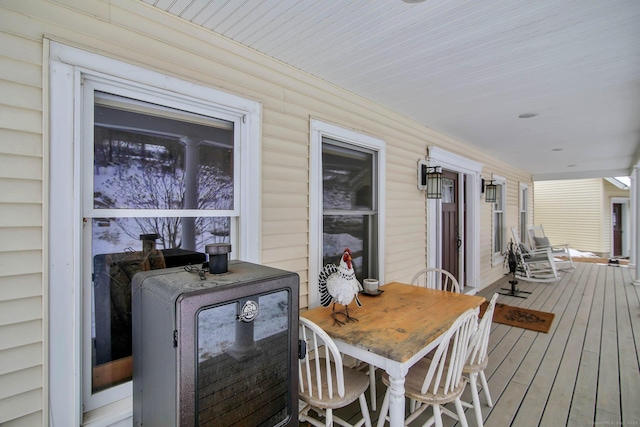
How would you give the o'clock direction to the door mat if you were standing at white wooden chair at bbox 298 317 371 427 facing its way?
The door mat is roughly at 12 o'clock from the white wooden chair.

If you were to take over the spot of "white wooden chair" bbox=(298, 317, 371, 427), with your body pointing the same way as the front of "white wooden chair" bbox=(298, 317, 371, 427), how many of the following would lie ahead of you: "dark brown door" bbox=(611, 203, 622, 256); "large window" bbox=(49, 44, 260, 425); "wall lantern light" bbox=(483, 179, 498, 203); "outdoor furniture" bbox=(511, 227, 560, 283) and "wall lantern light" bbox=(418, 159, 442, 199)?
4

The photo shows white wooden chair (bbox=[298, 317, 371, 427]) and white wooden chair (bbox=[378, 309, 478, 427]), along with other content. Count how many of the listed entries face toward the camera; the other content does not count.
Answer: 0

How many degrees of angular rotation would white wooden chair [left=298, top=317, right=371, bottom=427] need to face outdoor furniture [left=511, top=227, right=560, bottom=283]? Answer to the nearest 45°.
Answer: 0° — it already faces it

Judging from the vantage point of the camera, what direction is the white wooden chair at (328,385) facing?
facing away from the viewer and to the right of the viewer

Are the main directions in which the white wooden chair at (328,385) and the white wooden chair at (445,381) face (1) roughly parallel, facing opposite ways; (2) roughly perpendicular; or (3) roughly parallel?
roughly perpendicular

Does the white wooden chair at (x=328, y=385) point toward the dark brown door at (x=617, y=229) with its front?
yes

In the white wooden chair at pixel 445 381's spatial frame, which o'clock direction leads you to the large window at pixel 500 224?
The large window is roughly at 2 o'clock from the white wooden chair.

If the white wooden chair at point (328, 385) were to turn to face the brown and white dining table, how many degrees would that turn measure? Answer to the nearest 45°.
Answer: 0° — it already faces it

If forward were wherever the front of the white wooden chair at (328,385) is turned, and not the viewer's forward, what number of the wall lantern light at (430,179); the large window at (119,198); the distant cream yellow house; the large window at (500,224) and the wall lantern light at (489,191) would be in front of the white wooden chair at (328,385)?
4

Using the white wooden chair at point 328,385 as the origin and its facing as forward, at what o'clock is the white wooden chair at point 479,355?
the white wooden chair at point 479,355 is roughly at 1 o'clock from the white wooden chair at point 328,385.

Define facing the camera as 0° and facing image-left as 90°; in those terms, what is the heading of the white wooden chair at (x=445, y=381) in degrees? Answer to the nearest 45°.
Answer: approximately 135°

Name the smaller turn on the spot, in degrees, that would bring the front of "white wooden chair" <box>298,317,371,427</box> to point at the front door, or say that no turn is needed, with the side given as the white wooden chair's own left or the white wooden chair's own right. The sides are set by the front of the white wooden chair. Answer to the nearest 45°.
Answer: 0° — it already faces it

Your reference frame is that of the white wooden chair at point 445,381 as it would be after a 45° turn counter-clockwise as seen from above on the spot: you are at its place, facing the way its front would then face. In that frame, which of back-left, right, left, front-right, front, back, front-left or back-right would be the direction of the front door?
right
